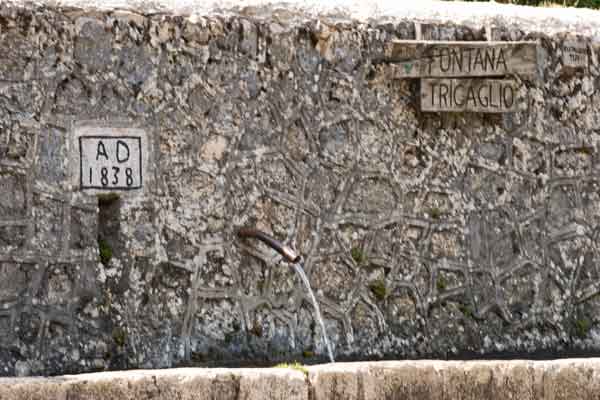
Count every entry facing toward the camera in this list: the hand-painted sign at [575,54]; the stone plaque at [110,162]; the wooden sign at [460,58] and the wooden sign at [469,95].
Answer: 4

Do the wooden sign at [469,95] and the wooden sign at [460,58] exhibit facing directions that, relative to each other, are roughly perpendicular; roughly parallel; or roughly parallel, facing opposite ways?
roughly parallel

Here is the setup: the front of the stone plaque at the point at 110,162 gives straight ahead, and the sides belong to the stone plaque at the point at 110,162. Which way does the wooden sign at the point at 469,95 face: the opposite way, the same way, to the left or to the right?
the same way

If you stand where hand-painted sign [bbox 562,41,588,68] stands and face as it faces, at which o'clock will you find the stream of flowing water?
The stream of flowing water is roughly at 2 o'clock from the hand-painted sign.

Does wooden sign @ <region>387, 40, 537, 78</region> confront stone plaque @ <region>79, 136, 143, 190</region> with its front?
no

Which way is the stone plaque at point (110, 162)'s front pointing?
toward the camera

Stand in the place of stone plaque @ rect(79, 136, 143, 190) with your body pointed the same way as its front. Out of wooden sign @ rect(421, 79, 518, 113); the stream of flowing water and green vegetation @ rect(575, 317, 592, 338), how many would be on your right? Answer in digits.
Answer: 0

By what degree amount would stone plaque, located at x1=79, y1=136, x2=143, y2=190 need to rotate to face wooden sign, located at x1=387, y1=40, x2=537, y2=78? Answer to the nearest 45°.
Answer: approximately 90° to its left

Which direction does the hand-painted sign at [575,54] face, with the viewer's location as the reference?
facing the viewer

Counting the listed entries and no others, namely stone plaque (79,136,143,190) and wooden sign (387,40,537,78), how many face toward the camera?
2

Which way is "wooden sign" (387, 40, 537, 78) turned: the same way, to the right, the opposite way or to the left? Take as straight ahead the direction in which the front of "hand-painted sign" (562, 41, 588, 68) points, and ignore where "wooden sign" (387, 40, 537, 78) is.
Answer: the same way

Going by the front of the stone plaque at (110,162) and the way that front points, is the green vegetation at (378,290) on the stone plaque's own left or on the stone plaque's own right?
on the stone plaque's own left

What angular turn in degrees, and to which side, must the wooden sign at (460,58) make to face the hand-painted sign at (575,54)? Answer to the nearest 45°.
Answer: approximately 135° to its left

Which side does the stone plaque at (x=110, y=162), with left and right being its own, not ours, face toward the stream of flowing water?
left

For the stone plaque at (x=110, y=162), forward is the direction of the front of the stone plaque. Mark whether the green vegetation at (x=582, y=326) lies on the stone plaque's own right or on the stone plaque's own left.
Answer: on the stone plaque's own left
